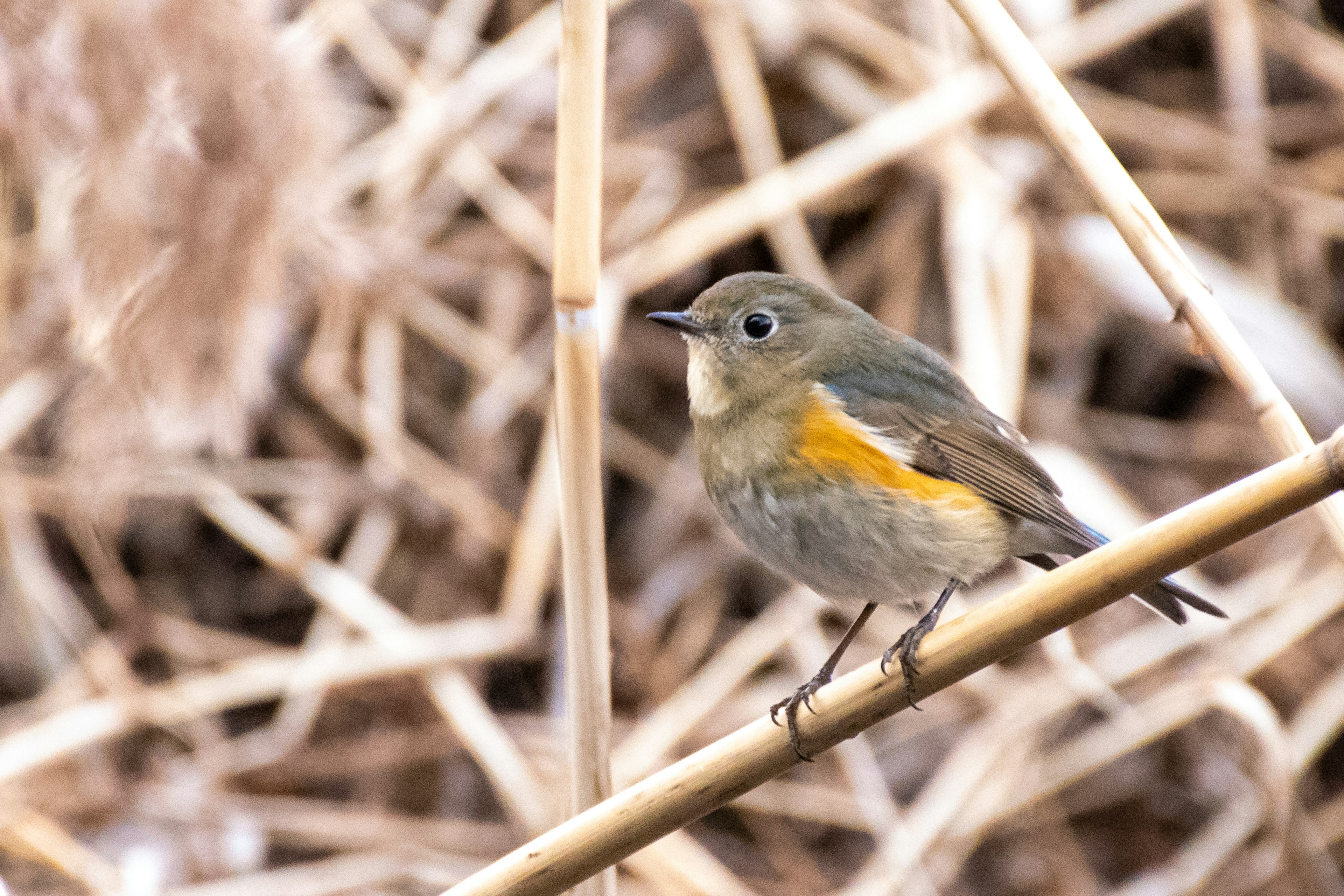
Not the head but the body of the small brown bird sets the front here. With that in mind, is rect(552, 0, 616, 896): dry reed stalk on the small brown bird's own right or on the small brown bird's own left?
on the small brown bird's own right

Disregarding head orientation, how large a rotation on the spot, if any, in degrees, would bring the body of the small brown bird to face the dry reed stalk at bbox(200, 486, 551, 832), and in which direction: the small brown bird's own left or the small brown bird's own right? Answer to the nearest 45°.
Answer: approximately 45° to the small brown bird's own right

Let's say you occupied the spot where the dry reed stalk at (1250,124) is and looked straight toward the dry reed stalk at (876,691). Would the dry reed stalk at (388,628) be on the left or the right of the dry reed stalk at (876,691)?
right

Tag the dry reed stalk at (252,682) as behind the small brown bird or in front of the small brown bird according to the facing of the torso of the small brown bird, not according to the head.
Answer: in front

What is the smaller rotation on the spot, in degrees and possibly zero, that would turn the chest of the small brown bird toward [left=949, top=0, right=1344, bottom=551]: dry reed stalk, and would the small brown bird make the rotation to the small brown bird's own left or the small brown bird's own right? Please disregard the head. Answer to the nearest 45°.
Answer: approximately 135° to the small brown bird's own left

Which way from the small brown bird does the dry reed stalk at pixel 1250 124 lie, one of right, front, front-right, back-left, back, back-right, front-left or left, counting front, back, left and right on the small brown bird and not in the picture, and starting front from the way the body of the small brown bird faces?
back-right

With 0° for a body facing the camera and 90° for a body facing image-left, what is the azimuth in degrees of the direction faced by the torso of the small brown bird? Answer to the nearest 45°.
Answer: approximately 90°
